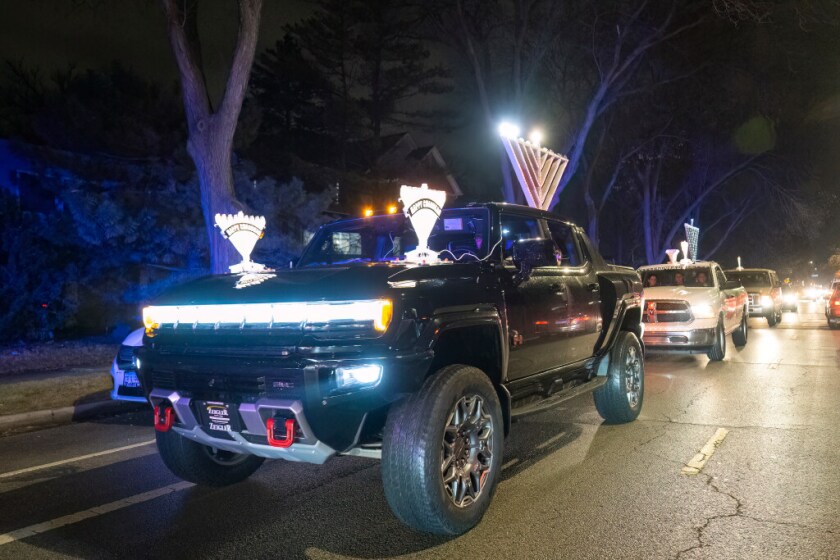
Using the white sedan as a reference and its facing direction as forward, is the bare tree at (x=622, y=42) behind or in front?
behind

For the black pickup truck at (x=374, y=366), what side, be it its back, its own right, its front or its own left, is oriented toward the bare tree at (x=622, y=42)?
back

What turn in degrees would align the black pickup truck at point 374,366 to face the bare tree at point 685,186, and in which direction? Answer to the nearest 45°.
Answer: approximately 180°

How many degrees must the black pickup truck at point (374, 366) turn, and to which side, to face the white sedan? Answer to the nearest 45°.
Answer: approximately 90° to its right

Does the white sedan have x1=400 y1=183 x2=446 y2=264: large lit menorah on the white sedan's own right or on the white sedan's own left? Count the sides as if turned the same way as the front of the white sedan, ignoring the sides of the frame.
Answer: on the white sedan's own left

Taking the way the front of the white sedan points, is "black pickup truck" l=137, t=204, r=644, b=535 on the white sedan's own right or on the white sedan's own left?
on the white sedan's own left

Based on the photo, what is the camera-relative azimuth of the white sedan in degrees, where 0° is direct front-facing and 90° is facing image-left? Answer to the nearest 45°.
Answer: approximately 45°
